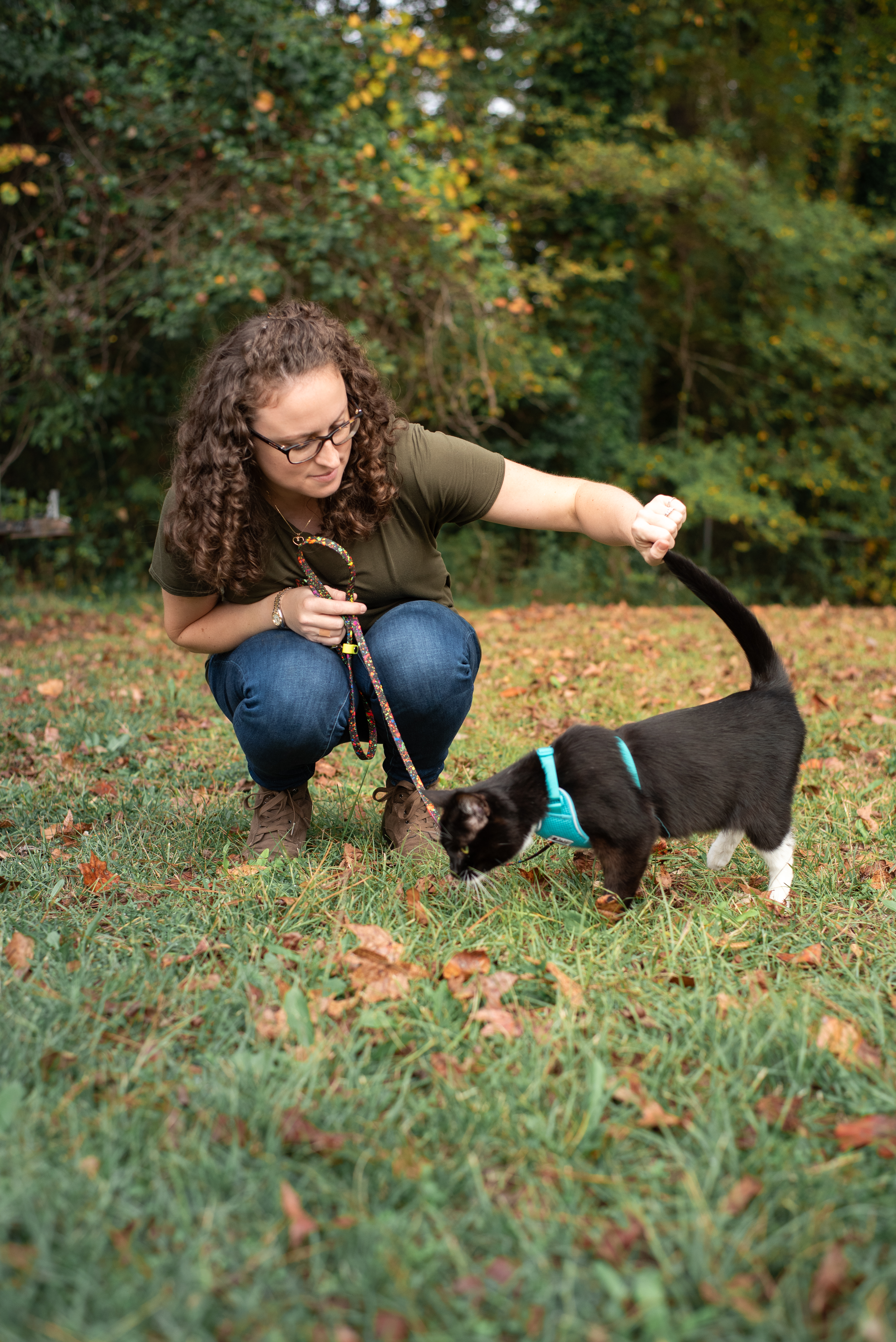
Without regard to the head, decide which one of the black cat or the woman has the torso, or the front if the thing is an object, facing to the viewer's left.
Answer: the black cat

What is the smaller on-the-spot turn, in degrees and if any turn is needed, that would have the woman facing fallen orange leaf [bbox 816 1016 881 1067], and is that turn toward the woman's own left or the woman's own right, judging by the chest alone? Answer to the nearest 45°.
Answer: approximately 45° to the woman's own left

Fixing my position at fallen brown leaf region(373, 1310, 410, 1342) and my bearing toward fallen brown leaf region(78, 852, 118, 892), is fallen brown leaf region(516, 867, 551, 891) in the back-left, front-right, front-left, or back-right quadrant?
front-right

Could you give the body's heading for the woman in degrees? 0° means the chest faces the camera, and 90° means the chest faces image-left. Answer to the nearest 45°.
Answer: approximately 0°

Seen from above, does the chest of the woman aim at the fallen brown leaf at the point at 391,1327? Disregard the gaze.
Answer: yes

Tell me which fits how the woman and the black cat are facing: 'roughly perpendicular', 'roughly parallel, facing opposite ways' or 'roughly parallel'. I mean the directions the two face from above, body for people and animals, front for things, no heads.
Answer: roughly perpendicular

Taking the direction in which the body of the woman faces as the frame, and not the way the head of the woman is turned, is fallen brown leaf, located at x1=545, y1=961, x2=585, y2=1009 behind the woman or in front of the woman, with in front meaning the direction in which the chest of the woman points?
in front

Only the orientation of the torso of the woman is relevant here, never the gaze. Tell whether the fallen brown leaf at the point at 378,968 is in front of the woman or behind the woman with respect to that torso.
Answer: in front

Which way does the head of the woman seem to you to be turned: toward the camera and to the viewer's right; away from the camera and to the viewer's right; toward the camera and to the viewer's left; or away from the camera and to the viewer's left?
toward the camera and to the viewer's right

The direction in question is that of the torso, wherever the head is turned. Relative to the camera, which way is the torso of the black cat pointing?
to the viewer's left

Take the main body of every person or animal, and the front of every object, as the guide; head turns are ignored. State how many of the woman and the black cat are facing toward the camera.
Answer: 1

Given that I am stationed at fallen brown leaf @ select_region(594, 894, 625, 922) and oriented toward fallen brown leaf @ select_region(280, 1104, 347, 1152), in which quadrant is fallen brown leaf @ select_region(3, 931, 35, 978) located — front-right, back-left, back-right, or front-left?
front-right
